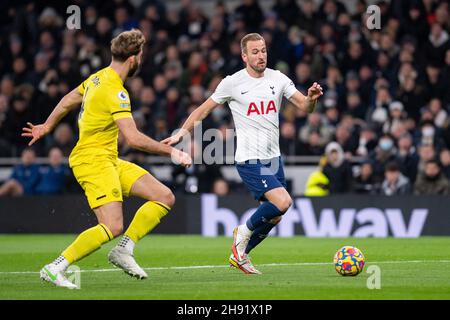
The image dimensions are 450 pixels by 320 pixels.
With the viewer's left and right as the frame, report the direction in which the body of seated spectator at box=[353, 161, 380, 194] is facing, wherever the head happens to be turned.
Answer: facing the viewer

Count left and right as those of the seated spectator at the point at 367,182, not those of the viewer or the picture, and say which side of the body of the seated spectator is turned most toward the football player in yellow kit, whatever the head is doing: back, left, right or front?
front

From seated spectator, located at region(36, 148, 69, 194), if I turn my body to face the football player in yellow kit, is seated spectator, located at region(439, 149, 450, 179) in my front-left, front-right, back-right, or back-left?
front-left

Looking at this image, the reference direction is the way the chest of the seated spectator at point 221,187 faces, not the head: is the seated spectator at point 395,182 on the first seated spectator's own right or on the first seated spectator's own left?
on the first seated spectator's own left

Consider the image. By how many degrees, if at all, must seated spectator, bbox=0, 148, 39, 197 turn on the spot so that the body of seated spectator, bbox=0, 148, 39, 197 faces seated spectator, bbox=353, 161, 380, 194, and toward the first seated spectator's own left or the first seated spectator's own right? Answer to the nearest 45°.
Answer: approximately 90° to the first seated spectator's own left

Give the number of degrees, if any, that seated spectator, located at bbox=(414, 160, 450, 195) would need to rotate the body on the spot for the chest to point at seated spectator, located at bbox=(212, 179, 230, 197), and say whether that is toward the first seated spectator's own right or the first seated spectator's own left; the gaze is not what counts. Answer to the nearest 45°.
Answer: approximately 90° to the first seated spectator's own right

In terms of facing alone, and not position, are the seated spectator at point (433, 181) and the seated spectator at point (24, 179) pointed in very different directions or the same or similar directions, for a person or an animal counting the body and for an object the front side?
same or similar directions

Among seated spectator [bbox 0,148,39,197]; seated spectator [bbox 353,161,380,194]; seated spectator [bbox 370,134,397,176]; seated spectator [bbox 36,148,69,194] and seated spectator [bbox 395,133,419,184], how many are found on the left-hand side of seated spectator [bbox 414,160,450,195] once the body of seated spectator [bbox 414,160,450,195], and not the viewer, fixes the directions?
0

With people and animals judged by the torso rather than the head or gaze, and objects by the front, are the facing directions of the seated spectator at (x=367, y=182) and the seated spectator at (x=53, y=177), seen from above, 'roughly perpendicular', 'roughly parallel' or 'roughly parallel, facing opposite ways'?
roughly parallel

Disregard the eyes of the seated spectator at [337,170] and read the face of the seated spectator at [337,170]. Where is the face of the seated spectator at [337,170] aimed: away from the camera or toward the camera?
toward the camera

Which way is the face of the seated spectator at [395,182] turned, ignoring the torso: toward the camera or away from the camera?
toward the camera

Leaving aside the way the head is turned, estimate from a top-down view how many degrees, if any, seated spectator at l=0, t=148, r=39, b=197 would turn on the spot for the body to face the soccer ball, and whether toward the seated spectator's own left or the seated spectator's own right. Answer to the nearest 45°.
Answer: approximately 45° to the seated spectator's own left

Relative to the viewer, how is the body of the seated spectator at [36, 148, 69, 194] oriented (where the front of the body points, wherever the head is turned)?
toward the camera

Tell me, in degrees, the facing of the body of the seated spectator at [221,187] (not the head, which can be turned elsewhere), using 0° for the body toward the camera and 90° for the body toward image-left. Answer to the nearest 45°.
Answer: approximately 0°

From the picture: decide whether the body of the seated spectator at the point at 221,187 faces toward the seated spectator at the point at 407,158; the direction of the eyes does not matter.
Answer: no

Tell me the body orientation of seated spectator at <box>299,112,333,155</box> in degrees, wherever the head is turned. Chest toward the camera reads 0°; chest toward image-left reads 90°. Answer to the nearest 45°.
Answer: approximately 0°
